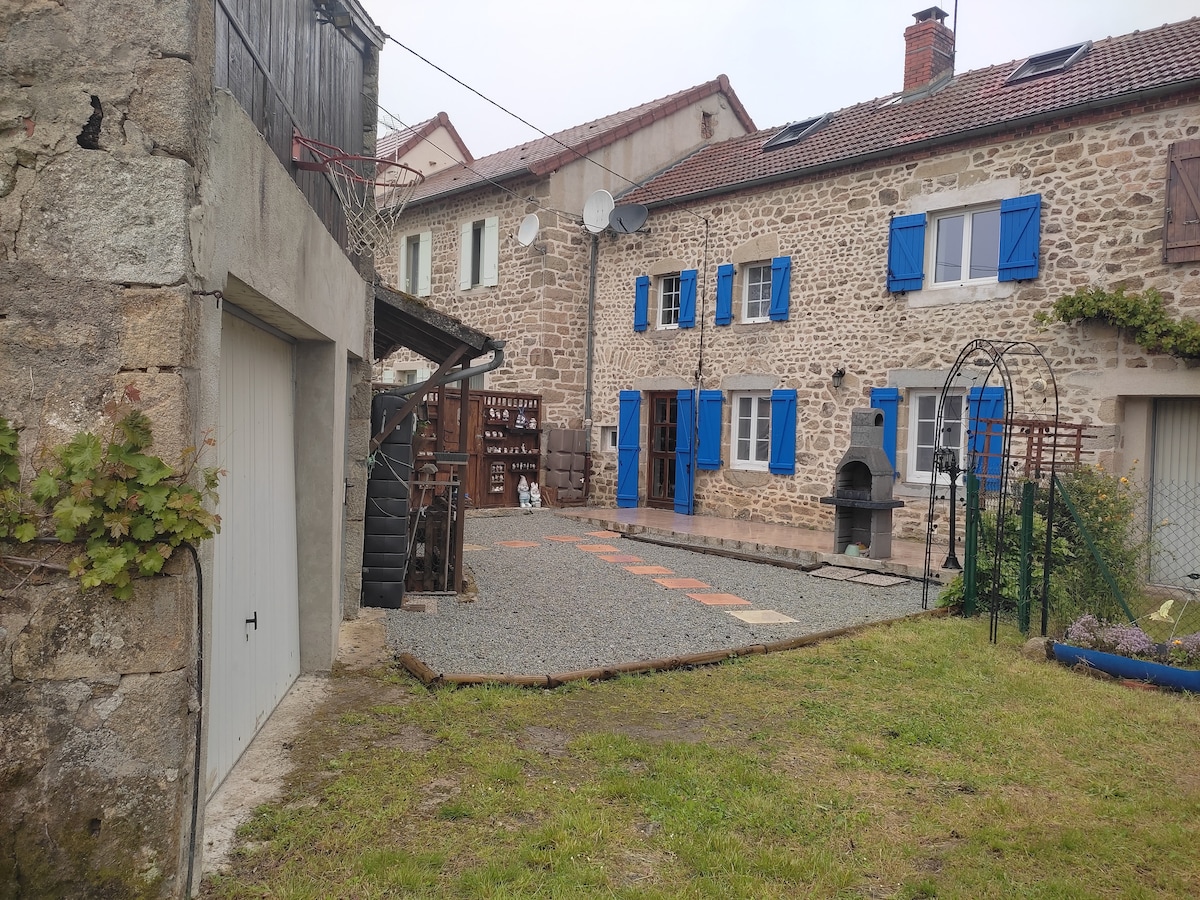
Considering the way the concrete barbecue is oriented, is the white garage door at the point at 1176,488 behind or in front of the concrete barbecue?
behind

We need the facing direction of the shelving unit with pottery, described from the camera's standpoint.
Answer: facing the viewer

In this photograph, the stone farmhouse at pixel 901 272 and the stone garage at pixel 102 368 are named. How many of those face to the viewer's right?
1

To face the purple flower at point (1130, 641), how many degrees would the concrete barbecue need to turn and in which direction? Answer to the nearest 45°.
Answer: approximately 90° to its left

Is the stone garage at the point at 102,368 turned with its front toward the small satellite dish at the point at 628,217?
no

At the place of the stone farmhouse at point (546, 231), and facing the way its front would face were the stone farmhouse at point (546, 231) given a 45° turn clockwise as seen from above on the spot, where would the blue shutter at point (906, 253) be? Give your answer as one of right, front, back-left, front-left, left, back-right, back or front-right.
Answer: back-left

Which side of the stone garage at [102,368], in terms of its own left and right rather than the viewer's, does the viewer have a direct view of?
right

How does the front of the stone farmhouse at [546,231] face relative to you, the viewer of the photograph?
facing the viewer and to the left of the viewer

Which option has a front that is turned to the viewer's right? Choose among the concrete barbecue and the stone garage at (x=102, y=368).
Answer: the stone garage

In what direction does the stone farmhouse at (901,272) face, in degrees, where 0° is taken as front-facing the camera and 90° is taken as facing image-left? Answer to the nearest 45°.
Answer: approximately 45°

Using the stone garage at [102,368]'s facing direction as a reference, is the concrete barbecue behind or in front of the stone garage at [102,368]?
in front

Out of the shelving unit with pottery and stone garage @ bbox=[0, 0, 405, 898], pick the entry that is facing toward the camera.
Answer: the shelving unit with pottery

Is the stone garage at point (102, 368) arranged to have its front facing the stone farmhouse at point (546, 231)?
no
